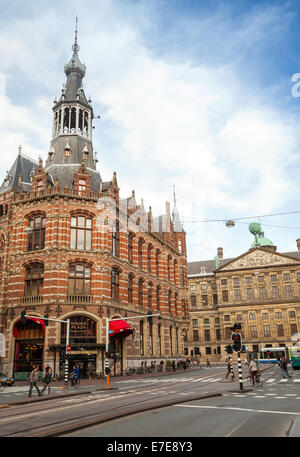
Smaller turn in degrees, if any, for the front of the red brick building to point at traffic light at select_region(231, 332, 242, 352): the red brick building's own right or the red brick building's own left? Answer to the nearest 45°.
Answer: approximately 45° to the red brick building's own left
